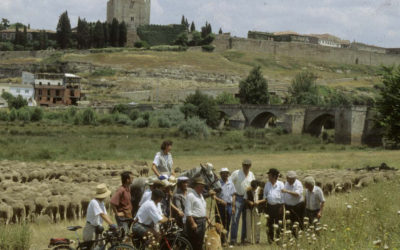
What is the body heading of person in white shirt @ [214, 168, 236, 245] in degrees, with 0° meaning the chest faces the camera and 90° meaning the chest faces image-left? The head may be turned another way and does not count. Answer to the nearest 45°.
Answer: approximately 45°

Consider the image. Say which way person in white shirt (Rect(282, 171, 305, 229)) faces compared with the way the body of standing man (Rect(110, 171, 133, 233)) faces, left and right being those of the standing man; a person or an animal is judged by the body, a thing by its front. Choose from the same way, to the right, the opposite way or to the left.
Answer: to the right

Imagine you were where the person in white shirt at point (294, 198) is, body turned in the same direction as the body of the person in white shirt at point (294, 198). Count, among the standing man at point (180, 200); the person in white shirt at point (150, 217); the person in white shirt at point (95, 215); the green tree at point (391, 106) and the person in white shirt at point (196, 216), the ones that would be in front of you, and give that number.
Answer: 4

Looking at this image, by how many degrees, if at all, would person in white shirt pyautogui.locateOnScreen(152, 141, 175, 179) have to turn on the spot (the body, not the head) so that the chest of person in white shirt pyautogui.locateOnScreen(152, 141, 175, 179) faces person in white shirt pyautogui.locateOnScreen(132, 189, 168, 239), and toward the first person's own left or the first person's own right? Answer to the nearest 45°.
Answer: approximately 45° to the first person's own right

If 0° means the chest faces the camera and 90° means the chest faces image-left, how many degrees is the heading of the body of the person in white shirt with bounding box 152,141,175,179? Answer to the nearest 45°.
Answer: approximately 315°

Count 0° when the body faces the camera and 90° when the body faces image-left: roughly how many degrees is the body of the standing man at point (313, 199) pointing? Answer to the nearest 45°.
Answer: approximately 45°

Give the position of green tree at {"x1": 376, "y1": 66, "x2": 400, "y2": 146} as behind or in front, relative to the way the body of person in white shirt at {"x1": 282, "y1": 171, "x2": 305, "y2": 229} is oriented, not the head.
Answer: behind
